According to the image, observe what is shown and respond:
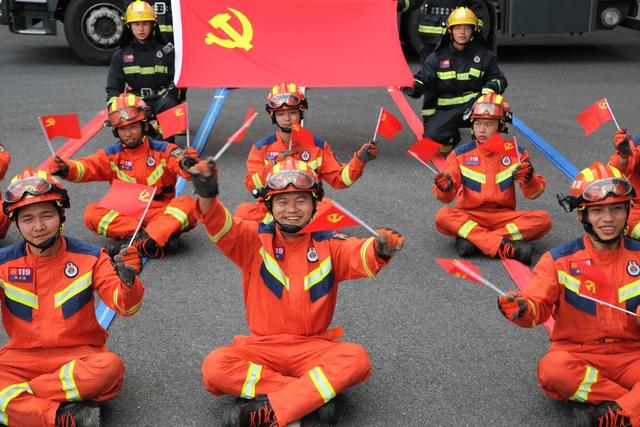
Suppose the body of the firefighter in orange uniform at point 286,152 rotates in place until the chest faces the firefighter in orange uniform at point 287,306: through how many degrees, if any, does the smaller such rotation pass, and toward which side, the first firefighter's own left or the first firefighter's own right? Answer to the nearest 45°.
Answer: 0° — they already face them

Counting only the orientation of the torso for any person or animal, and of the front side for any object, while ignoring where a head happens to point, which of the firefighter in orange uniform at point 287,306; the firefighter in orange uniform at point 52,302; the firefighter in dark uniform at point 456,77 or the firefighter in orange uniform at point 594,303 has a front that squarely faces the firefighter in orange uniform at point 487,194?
the firefighter in dark uniform

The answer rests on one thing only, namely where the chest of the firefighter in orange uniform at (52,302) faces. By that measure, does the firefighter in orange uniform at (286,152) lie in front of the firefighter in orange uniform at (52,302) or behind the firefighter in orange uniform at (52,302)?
behind

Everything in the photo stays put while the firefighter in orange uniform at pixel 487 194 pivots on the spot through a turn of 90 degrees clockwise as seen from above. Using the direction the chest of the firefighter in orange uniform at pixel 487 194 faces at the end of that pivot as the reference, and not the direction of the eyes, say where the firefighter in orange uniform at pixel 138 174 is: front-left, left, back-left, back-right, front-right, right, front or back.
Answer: front

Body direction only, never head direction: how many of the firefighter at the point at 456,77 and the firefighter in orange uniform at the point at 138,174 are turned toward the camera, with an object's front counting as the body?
2

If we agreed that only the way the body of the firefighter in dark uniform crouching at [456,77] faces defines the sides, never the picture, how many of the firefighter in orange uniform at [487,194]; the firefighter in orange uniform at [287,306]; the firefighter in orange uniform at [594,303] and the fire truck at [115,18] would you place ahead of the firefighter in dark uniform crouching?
3

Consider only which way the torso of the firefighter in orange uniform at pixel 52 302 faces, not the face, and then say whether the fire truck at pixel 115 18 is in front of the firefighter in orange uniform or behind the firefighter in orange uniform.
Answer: behind
